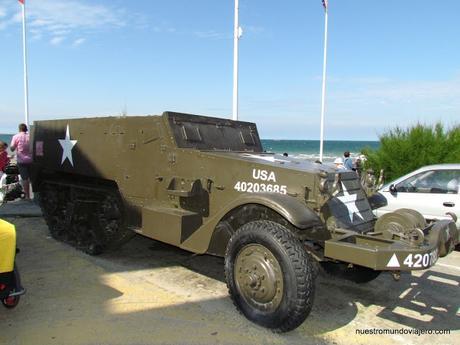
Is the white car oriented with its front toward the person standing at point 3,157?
yes

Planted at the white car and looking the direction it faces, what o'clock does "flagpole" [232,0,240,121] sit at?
The flagpole is roughly at 1 o'clock from the white car.

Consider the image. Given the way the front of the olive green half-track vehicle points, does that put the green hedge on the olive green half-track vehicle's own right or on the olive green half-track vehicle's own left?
on the olive green half-track vehicle's own left

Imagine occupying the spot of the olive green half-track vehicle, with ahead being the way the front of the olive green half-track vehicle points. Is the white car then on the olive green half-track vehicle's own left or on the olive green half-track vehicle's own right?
on the olive green half-track vehicle's own left

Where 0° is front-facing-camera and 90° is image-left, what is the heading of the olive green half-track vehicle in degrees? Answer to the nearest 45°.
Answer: approximately 315°

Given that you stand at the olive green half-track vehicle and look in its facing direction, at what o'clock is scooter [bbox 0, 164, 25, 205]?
The scooter is roughly at 6 o'clock from the olive green half-track vehicle.

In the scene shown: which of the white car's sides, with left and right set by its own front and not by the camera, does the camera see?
left

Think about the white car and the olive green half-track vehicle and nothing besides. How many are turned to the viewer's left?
1

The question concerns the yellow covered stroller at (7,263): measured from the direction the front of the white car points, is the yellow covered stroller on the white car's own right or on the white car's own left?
on the white car's own left

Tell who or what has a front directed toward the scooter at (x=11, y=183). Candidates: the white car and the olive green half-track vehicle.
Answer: the white car
